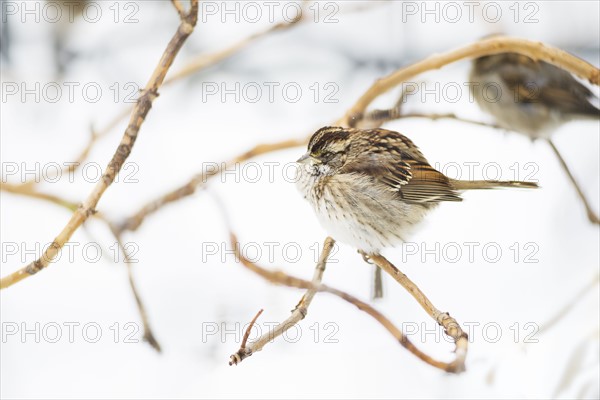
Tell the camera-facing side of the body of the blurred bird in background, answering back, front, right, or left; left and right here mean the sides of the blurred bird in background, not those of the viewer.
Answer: left

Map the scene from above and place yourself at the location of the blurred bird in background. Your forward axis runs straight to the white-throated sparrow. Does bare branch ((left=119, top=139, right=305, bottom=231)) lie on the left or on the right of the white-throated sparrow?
right

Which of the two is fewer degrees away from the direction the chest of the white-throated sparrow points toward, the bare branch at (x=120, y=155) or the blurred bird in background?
the bare branch

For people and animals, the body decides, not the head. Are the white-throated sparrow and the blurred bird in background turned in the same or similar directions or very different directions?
same or similar directions

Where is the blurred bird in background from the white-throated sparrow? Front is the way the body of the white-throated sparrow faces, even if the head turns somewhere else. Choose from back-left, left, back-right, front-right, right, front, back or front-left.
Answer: back-right

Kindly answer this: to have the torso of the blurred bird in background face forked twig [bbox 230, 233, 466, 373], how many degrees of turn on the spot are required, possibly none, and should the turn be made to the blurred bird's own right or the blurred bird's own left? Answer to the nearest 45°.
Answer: approximately 45° to the blurred bird's own left

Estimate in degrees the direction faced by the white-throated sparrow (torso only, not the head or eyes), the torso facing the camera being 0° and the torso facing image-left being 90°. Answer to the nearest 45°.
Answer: approximately 90°

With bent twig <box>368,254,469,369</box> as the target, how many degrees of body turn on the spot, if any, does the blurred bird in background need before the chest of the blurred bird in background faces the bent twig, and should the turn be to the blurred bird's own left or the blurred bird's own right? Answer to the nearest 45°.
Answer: approximately 90° to the blurred bird's own left

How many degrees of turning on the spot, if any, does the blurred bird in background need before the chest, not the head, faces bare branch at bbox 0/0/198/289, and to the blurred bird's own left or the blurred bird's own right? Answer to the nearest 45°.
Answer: approximately 45° to the blurred bird's own left
